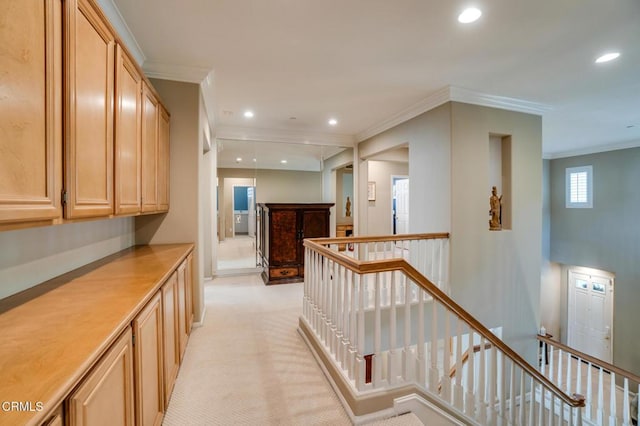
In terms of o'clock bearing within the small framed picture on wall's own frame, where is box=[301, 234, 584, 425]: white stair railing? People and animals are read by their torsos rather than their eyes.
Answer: The white stair railing is roughly at 12 o'clock from the small framed picture on wall.

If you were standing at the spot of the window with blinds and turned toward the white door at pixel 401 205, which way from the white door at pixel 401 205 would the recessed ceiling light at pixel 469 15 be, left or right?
left

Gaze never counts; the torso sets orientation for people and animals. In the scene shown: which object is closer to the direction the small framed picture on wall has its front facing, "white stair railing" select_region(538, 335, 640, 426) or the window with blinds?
the white stair railing

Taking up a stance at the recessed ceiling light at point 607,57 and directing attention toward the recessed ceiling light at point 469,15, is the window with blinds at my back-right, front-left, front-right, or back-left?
back-right

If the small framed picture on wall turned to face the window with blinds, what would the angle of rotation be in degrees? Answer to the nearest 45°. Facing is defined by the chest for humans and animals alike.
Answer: approximately 90° to its left

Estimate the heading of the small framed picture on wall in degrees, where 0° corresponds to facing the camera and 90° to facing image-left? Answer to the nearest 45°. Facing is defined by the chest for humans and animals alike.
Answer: approximately 0°

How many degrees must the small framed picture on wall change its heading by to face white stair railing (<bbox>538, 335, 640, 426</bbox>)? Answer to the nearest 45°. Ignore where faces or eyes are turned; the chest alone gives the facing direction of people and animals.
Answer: approximately 45° to its left

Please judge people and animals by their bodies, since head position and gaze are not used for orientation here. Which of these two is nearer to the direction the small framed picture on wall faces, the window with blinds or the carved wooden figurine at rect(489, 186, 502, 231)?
the carved wooden figurine

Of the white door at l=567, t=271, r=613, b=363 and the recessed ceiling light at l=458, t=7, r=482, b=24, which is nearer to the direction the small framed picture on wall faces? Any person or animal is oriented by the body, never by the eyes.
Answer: the recessed ceiling light

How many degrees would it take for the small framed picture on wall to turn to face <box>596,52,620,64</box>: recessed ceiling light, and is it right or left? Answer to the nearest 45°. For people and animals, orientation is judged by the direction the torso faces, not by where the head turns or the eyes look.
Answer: approximately 45° to its left

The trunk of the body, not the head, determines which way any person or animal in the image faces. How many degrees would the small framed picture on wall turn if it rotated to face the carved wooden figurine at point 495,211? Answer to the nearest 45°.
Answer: approximately 45° to its left

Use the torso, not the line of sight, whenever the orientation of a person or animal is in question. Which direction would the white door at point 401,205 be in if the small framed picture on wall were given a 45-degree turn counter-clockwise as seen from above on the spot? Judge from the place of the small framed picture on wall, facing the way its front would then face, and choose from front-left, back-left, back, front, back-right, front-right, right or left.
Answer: left

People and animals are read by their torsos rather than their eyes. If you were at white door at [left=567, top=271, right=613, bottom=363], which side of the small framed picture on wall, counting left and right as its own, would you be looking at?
left
